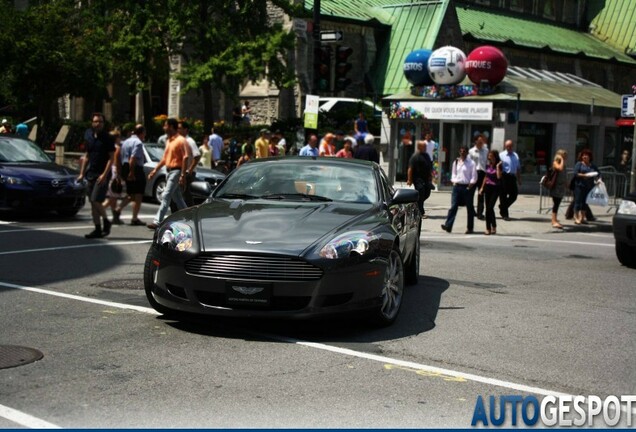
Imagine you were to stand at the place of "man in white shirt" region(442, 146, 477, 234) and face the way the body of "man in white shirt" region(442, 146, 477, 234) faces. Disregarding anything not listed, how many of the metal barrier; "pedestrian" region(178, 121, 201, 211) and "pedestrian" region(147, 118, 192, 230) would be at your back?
1

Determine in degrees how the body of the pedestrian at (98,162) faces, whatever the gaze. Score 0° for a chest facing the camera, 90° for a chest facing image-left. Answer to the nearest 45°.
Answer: approximately 45°

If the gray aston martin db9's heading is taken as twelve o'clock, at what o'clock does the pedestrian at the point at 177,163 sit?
The pedestrian is roughly at 4 o'clock from the gray aston martin db9.

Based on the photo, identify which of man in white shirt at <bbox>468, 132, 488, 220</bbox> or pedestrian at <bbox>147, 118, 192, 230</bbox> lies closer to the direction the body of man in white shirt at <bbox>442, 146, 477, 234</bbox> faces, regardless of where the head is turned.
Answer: the pedestrian

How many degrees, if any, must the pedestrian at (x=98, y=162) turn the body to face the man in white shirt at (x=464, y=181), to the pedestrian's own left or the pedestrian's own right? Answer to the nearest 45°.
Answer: approximately 135° to the pedestrian's own left

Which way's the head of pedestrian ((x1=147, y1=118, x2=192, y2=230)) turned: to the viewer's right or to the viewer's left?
to the viewer's left

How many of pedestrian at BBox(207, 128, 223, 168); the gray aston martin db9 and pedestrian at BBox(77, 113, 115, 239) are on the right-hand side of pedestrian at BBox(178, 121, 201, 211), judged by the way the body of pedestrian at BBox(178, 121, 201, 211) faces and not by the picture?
1

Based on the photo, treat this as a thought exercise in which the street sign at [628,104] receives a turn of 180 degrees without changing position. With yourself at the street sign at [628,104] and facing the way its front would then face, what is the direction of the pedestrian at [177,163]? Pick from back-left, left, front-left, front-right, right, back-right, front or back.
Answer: back-left

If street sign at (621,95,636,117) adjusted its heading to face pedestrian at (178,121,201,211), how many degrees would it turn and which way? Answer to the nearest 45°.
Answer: approximately 45° to its right

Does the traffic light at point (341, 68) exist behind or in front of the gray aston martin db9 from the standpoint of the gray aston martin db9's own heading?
behind
